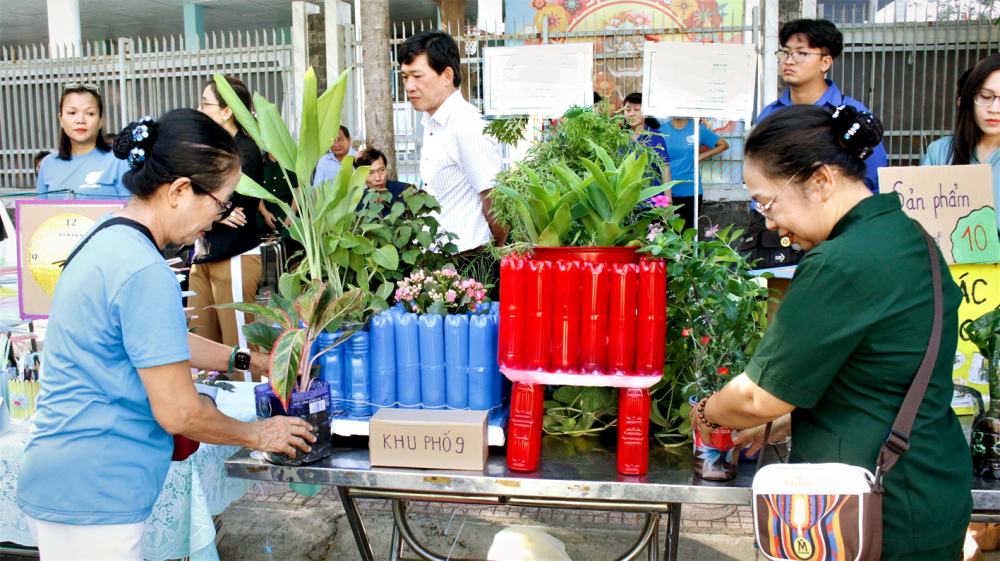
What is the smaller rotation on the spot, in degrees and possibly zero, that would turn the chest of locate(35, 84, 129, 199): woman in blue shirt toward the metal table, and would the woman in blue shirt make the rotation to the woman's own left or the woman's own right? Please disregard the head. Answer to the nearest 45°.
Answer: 0° — they already face it

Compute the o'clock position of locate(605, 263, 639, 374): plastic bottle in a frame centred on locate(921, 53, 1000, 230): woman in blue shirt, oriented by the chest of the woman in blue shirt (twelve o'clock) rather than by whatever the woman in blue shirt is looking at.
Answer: The plastic bottle is roughly at 1 o'clock from the woman in blue shirt.

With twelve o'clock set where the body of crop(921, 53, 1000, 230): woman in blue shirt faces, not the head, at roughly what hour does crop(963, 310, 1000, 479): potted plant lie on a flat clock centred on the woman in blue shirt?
The potted plant is roughly at 12 o'clock from the woman in blue shirt.

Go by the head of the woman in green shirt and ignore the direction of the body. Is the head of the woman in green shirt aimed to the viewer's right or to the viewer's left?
to the viewer's left

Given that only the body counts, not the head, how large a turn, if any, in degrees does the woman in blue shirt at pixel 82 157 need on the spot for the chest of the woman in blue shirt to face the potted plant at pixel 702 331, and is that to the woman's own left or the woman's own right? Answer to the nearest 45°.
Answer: approximately 45° to the woman's own left

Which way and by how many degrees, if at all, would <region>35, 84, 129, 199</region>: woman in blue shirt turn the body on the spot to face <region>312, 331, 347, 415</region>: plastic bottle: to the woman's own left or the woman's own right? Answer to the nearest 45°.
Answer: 0° — they already face it

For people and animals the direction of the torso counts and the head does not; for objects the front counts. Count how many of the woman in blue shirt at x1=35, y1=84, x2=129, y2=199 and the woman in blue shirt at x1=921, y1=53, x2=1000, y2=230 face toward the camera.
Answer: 2

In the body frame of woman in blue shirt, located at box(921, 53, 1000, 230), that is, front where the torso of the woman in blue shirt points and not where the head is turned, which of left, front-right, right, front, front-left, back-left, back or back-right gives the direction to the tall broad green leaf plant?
front-right

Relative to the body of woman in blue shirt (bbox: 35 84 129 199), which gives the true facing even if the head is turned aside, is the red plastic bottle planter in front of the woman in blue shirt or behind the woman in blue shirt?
in front

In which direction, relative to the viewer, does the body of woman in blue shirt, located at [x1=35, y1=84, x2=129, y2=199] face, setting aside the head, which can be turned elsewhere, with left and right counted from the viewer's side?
facing the viewer

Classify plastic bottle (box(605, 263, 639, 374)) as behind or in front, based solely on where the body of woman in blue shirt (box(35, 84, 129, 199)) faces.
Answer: in front

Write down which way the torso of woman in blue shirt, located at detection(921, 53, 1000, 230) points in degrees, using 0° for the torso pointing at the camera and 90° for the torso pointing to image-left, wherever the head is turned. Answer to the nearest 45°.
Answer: approximately 0°

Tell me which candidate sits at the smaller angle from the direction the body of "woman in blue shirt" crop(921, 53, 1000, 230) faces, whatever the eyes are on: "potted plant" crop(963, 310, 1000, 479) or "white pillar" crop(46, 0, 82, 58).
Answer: the potted plant

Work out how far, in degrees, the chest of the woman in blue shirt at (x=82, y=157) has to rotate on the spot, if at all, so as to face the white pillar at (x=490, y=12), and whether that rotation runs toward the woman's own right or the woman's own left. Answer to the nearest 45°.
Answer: approximately 135° to the woman's own left

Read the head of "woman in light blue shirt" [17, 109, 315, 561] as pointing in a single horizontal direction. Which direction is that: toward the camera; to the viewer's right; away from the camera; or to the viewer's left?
to the viewer's right

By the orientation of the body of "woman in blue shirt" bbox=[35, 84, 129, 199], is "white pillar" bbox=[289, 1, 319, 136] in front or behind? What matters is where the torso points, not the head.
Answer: behind
